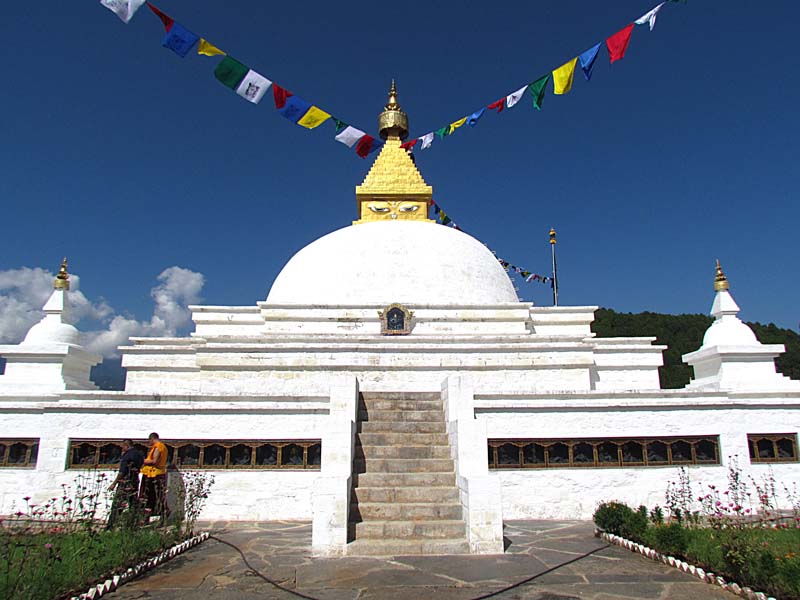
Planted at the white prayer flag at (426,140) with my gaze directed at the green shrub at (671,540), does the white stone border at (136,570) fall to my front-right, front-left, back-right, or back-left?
front-right

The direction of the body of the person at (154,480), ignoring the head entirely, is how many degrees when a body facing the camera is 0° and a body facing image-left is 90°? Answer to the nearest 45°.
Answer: approximately 90°

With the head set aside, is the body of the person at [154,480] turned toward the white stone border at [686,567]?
no

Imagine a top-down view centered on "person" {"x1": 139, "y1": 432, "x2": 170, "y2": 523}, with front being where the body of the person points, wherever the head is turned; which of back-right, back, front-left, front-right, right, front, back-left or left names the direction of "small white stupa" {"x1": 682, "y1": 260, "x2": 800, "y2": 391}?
back

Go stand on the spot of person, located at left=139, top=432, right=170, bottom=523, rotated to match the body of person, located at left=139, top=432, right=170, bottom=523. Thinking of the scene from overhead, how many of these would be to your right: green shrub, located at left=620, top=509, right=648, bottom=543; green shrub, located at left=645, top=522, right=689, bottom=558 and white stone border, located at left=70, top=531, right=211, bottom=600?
0

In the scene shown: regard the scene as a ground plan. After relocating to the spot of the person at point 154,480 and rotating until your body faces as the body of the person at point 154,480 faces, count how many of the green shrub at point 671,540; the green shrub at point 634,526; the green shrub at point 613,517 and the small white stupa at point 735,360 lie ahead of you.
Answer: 0

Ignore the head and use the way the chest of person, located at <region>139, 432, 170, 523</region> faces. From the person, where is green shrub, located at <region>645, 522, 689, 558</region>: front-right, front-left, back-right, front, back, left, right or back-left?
back-left

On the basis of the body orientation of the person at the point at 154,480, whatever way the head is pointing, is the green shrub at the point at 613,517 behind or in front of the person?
behind
